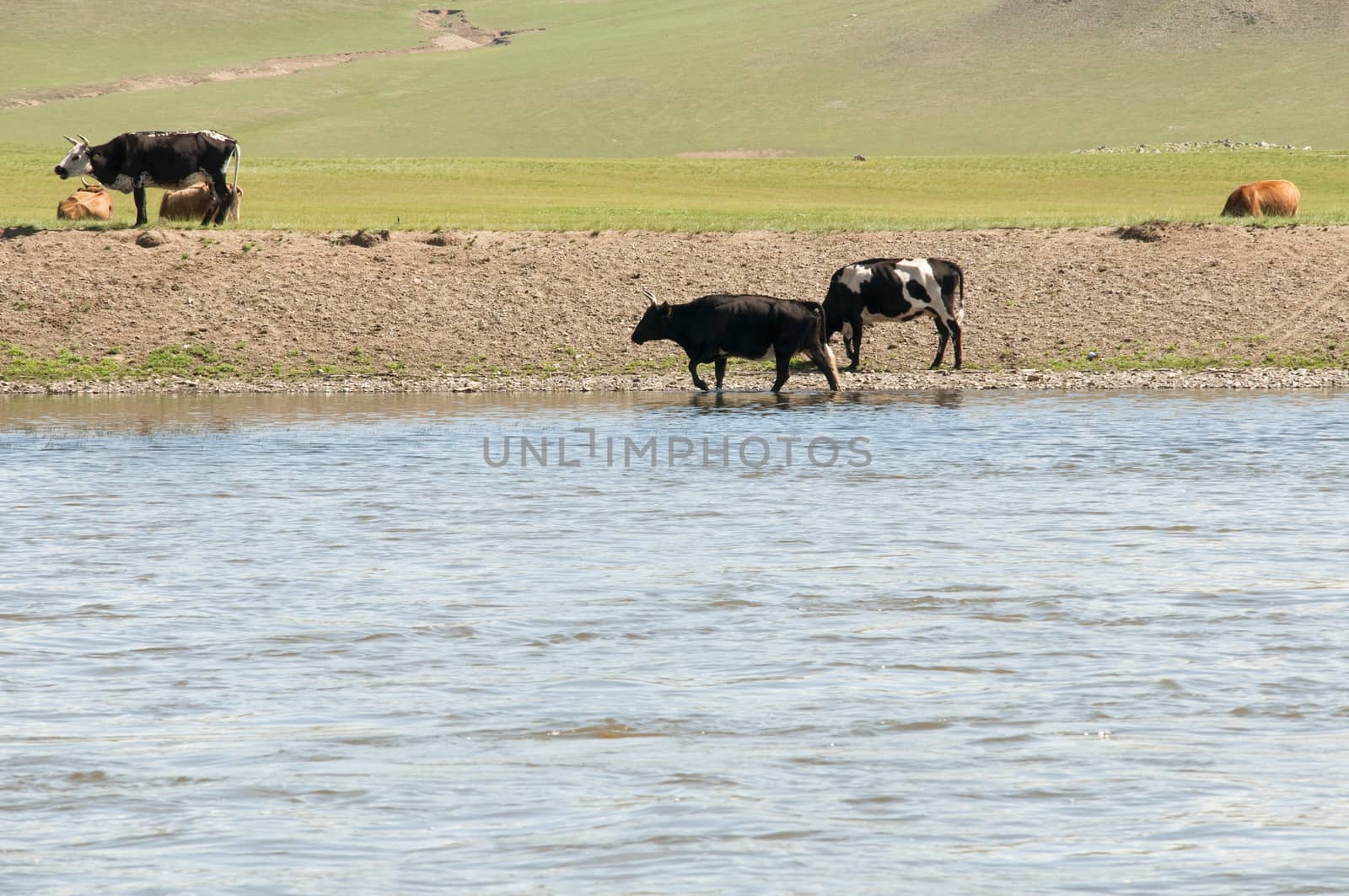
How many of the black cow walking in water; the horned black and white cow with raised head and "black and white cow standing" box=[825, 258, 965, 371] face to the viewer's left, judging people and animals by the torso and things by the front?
3

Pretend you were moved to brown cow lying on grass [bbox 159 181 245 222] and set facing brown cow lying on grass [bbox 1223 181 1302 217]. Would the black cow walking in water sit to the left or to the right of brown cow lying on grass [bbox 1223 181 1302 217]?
right

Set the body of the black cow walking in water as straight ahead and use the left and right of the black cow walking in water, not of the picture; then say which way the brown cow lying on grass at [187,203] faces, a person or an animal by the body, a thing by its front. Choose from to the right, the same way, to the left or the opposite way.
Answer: the opposite way

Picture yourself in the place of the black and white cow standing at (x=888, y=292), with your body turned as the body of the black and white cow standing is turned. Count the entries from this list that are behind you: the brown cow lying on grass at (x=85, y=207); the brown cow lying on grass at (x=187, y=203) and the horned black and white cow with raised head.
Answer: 0

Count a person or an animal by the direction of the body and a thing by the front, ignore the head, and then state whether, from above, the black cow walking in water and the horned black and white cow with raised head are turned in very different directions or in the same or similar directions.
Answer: same or similar directions

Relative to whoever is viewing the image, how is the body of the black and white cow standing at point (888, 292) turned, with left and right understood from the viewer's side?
facing to the left of the viewer

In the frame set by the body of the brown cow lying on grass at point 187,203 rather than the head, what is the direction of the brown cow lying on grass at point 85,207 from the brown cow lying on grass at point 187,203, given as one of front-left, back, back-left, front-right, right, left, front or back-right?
back-left

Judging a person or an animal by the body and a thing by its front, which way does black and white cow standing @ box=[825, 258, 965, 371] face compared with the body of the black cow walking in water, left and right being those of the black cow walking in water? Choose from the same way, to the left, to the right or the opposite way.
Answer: the same way

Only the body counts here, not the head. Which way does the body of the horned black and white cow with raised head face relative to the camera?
to the viewer's left

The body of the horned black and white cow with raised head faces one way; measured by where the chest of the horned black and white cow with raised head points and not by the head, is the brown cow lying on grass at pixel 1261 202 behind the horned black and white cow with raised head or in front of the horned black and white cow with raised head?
behind

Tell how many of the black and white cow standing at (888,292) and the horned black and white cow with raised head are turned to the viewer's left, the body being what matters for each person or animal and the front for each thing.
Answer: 2

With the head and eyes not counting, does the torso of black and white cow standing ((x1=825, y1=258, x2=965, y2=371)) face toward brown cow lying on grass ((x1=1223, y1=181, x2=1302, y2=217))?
no
